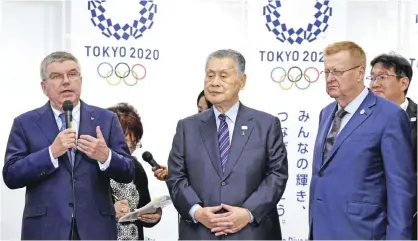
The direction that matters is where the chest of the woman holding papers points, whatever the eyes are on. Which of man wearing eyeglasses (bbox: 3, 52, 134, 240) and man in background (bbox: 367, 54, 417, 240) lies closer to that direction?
the man wearing eyeglasses

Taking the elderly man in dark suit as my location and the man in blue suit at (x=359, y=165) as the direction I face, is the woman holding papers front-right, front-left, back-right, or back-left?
back-left

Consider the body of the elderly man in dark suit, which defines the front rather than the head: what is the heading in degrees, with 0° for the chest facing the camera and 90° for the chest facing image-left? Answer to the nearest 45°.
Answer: approximately 0°

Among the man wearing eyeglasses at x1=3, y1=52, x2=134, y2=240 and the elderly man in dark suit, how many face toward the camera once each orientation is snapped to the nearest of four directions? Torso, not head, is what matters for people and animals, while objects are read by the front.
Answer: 2

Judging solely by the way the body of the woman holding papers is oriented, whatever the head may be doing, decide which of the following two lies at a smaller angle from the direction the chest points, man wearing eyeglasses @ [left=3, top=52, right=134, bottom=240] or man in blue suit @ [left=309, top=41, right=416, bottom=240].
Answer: the man wearing eyeglasses

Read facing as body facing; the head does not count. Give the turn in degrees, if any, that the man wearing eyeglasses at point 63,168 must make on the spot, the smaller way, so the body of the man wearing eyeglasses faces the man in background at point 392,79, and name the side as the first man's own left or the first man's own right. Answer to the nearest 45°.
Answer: approximately 90° to the first man's own left

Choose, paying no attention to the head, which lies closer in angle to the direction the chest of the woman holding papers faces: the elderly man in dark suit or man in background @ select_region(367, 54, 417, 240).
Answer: the elderly man in dark suit
